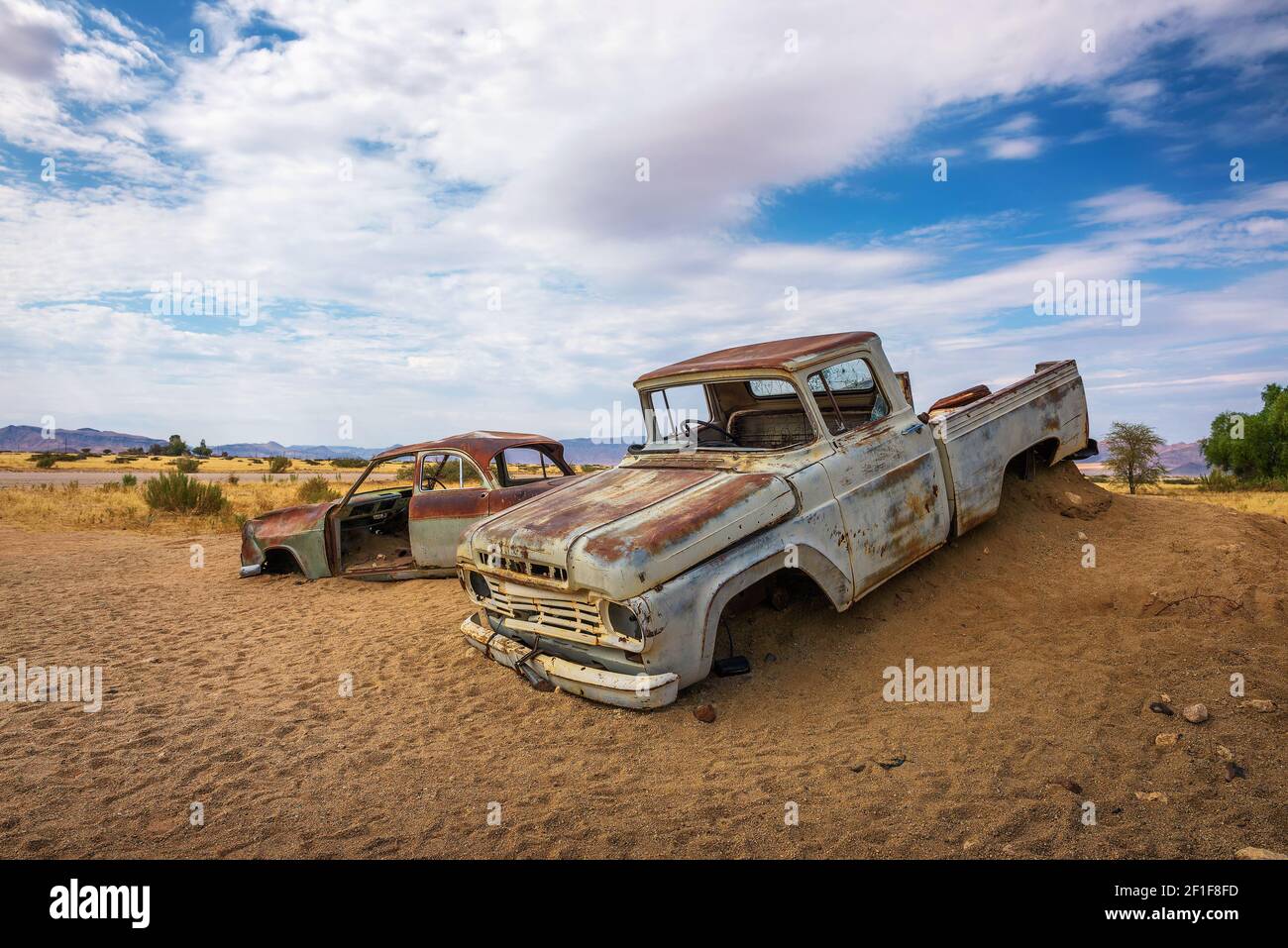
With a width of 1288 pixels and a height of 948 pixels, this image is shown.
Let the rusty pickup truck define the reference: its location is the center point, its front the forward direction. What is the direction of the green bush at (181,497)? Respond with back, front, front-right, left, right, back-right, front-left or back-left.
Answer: right

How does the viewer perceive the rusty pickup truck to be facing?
facing the viewer and to the left of the viewer

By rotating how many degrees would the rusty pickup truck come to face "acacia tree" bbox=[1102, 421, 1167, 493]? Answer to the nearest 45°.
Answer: approximately 180°

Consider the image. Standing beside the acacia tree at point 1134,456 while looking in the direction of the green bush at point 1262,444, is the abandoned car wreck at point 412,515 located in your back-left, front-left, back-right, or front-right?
back-right

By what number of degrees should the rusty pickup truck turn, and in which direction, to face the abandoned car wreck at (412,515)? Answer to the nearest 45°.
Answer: approximately 90° to its right

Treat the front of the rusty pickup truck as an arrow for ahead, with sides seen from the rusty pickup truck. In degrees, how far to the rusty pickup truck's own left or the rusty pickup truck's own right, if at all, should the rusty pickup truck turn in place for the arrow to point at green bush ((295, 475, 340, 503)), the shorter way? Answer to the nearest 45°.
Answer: approximately 90° to the rusty pickup truck's own right

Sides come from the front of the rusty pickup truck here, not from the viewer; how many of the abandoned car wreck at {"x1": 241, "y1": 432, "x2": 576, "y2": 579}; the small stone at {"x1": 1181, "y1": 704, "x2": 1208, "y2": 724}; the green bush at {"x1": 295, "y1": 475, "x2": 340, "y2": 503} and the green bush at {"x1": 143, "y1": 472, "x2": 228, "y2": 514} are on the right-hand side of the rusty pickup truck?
3

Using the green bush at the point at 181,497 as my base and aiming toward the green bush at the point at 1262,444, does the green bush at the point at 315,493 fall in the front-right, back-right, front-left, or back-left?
front-left

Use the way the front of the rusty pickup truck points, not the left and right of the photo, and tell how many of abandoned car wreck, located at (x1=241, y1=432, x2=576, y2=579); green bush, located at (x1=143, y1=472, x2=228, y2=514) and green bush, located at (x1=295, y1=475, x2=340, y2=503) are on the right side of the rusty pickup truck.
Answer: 3
